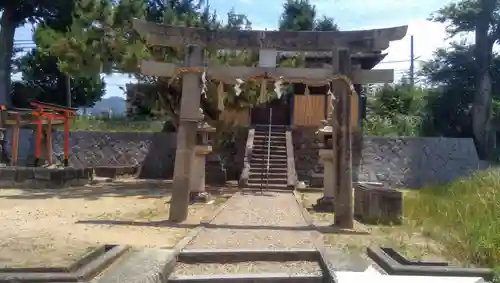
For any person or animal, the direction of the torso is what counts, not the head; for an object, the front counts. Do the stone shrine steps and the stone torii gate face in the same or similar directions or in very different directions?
same or similar directions

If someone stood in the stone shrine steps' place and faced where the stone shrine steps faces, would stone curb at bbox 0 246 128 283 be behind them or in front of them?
in front

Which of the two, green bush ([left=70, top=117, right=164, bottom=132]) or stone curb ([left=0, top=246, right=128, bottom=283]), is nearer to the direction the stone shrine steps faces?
the stone curb

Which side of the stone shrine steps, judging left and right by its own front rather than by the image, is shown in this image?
front

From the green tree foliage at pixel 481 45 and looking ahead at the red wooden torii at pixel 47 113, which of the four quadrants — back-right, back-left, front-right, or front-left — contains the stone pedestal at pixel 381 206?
front-left

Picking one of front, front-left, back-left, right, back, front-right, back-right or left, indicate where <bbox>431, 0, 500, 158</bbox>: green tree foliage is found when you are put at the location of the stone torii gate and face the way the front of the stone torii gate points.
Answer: back-left

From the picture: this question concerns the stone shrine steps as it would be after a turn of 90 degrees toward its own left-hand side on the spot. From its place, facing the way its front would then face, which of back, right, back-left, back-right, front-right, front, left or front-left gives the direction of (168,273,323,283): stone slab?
right

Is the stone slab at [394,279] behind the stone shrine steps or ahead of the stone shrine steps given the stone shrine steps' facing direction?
ahead

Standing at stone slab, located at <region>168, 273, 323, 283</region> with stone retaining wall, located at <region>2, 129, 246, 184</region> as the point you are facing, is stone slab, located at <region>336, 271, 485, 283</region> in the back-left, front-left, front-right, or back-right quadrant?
back-right

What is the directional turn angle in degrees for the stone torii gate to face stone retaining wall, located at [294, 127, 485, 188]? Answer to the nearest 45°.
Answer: approximately 135° to its left

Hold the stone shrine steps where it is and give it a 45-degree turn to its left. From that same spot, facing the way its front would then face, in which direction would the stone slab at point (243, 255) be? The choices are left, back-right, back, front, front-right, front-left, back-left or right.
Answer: front-right

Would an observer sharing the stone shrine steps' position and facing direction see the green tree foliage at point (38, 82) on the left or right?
on its right

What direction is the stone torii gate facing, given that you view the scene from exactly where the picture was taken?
facing the viewer
